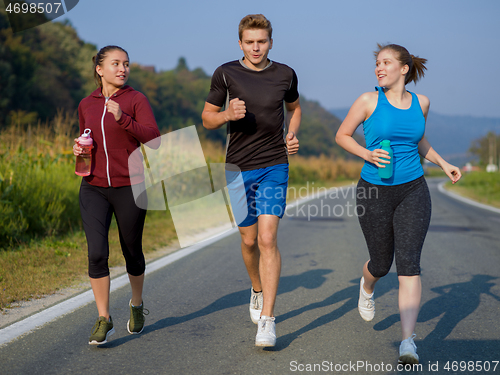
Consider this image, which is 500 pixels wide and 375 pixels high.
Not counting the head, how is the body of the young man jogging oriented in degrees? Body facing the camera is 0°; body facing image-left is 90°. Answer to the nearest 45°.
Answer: approximately 0°

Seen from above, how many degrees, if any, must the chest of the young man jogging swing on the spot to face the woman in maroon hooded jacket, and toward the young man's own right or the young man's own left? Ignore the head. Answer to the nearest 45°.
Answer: approximately 90° to the young man's own right

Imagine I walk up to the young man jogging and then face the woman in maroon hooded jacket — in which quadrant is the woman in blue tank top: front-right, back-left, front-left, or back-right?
back-left

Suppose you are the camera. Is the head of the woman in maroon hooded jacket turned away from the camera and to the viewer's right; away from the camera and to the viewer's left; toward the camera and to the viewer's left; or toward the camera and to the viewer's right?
toward the camera and to the viewer's right

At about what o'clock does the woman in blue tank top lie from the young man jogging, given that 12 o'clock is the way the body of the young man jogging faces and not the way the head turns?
The woman in blue tank top is roughly at 10 o'clock from the young man jogging.
